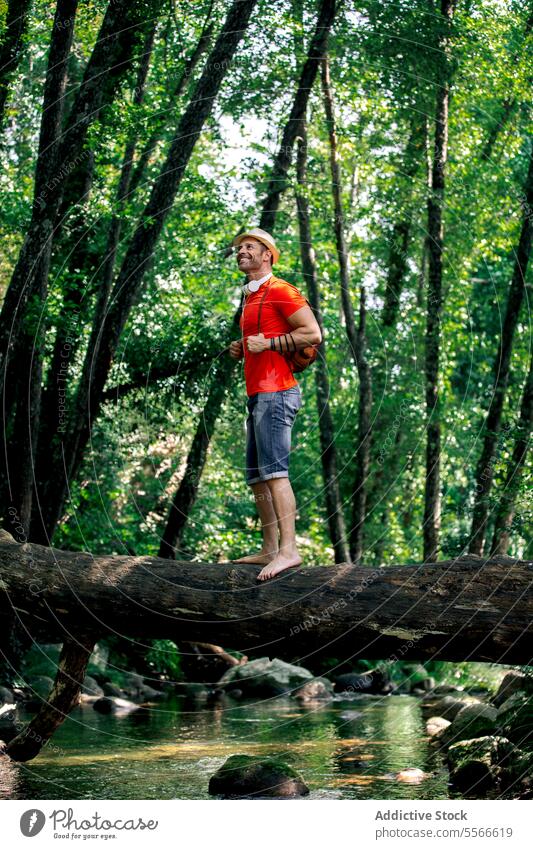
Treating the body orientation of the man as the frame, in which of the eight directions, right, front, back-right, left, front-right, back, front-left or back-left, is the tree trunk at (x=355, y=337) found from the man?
back-right

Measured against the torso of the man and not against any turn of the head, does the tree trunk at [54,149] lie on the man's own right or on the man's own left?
on the man's own right

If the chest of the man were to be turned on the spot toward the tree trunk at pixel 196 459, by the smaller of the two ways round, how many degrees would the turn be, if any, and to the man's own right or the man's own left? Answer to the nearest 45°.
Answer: approximately 135° to the man's own right

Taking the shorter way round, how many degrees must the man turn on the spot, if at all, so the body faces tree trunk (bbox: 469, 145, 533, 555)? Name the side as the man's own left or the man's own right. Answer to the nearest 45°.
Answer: approximately 135° to the man's own right

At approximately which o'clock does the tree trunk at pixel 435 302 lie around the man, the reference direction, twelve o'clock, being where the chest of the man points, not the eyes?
The tree trunk is roughly at 5 o'clock from the man.

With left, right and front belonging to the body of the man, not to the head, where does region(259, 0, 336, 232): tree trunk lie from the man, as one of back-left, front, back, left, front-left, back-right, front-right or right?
back-right

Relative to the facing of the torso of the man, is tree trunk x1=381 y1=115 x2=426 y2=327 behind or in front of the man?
behind

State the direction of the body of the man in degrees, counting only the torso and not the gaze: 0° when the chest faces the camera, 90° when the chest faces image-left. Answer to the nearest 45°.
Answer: approximately 45°
